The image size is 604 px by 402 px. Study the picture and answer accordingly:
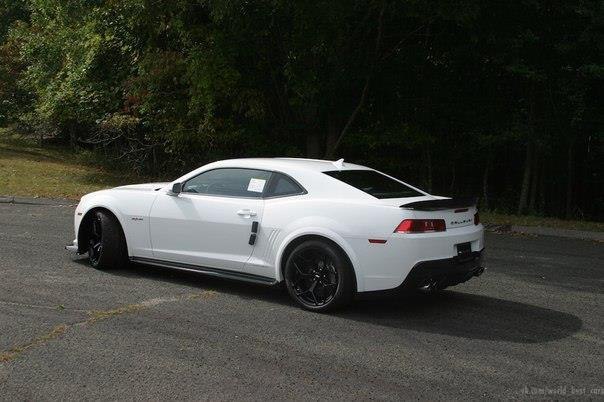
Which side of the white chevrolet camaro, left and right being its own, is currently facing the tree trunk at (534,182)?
right

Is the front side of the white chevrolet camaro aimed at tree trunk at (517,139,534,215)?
no

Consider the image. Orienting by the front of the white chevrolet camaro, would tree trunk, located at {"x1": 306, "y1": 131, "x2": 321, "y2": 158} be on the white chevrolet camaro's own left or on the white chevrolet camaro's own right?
on the white chevrolet camaro's own right

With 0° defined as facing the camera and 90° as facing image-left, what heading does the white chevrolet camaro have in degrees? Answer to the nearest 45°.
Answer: approximately 135°

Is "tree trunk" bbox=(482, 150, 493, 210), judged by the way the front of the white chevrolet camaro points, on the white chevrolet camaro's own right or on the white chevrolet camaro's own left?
on the white chevrolet camaro's own right

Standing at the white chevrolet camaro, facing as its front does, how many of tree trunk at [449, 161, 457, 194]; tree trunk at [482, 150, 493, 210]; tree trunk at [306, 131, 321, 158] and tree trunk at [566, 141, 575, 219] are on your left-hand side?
0

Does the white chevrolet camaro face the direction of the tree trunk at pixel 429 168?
no

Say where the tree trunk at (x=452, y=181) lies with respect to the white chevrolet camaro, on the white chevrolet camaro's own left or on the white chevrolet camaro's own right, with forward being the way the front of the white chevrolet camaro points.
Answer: on the white chevrolet camaro's own right
